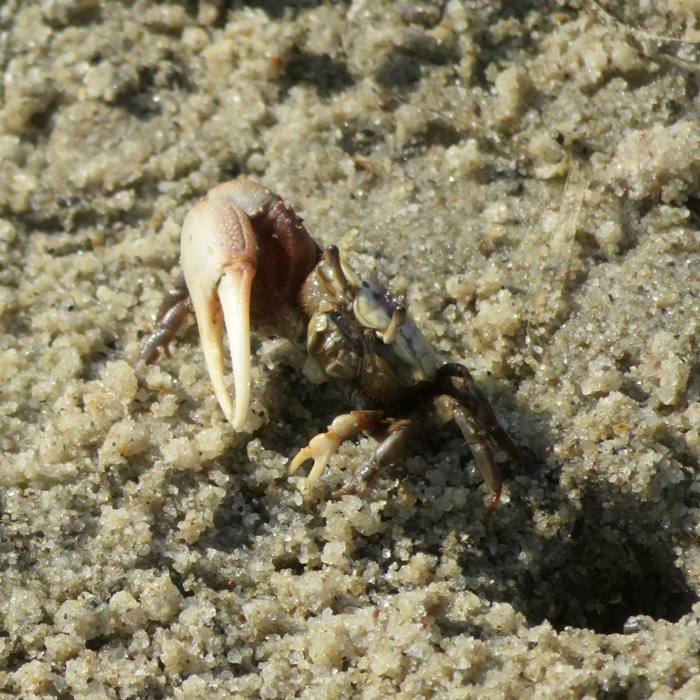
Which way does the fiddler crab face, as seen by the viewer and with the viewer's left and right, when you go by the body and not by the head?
facing the viewer and to the left of the viewer
